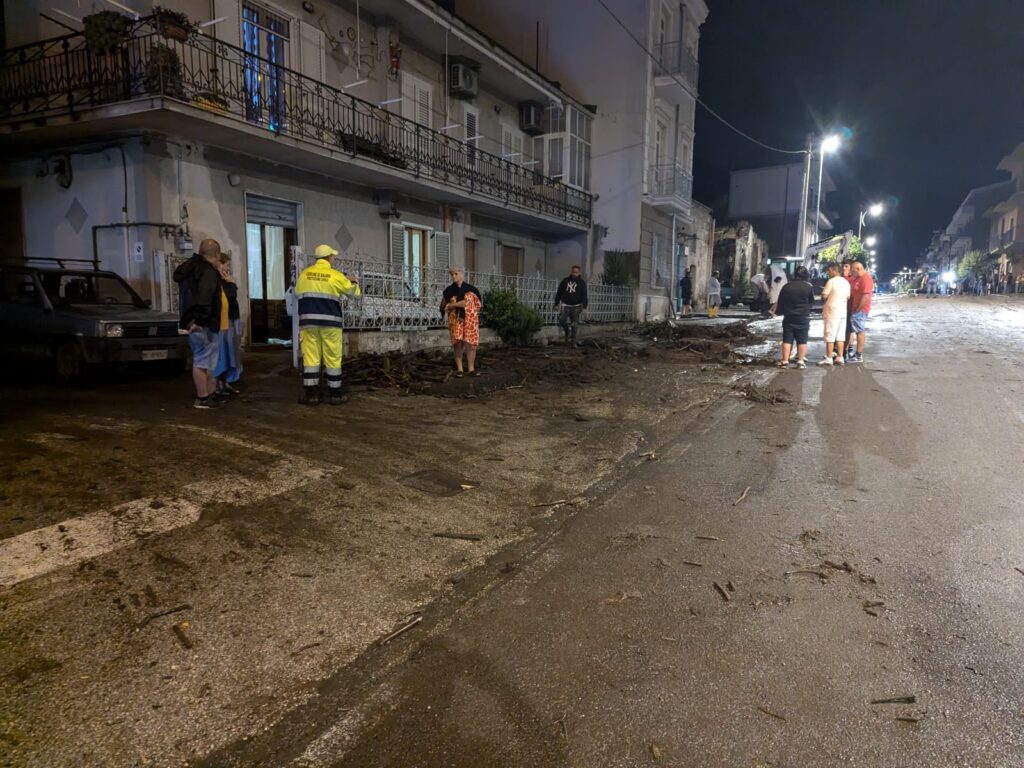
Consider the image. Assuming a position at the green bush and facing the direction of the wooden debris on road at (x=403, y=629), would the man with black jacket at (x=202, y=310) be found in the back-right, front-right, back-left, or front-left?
front-right

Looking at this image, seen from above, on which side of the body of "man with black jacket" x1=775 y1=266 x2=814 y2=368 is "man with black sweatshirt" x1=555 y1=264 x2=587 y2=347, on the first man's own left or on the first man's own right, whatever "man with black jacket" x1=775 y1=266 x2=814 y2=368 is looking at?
on the first man's own left

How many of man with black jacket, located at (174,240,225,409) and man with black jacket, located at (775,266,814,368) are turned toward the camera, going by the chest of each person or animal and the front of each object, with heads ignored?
0

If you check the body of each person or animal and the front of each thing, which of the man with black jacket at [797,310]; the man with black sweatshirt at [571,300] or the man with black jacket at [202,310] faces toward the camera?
the man with black sweatshirt at [571,300]

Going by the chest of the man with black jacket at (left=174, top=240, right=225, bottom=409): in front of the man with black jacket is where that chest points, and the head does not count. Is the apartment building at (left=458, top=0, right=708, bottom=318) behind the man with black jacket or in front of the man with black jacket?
in front

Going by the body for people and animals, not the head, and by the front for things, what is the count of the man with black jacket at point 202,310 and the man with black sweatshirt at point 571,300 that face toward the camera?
1

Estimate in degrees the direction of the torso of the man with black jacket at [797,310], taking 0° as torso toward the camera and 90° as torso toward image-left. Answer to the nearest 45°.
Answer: approximately 180°

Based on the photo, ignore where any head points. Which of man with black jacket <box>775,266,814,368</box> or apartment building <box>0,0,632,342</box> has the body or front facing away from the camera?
the man with black jacket

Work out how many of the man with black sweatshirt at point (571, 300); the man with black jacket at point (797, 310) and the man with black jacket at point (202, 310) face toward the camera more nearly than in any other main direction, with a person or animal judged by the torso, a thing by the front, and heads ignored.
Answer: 1

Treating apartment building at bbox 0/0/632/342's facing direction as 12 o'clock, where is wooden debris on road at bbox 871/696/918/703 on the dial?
The wooden debris on road is roughly at 1 o'clock from the apartment building.

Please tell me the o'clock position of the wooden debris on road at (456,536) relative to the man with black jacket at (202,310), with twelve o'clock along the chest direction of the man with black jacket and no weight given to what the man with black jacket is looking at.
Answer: The wooden debris on road is roughly at 4 o'clock from the man with black jacket.

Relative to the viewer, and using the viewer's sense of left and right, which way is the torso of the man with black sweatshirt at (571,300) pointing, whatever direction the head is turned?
facing the viewer

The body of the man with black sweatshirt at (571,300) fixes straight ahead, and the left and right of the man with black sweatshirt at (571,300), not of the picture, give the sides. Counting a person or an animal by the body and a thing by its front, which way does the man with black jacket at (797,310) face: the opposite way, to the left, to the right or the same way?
the opposite way

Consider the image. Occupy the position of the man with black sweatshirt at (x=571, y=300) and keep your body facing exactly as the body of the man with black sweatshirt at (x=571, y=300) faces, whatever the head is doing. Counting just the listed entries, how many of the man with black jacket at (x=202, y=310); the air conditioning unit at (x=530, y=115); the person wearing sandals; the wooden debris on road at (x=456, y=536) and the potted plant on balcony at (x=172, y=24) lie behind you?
1

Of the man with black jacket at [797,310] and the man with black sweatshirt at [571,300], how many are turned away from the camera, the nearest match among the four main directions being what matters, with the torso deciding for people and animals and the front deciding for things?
1

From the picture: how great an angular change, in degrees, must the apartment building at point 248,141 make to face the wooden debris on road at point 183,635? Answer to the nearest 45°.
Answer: approximately 45° to its right

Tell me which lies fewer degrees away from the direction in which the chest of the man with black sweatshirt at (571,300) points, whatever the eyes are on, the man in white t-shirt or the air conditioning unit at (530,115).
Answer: the man in white t-shirt

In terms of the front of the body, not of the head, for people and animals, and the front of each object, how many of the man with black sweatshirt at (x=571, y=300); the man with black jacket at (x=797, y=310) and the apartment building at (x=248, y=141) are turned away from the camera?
1

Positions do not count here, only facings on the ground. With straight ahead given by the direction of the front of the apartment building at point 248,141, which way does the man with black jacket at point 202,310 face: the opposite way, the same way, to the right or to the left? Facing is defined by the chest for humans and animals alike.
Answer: to the left
